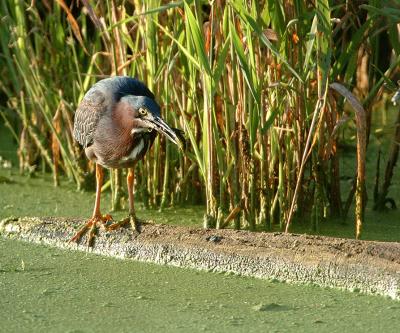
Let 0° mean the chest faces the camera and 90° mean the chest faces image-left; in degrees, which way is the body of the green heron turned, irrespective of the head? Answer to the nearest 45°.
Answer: approximately 315°
